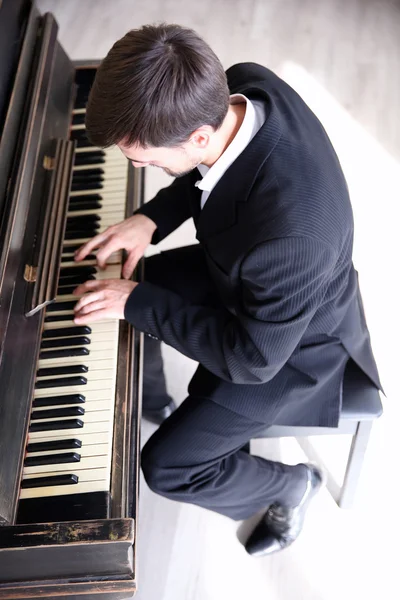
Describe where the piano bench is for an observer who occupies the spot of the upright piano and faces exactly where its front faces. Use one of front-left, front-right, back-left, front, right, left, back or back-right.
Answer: front

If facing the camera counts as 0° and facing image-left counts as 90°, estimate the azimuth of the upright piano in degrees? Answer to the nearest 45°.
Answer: approximately 270°

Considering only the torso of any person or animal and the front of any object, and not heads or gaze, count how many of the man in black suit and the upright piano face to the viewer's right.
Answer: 1

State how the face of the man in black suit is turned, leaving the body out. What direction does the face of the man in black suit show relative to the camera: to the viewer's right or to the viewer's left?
to the viewer's left

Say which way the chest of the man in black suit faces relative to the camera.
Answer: to the viewer's left

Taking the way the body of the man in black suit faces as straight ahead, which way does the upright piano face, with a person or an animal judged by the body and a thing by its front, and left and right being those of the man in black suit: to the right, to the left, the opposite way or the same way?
the opposite way
